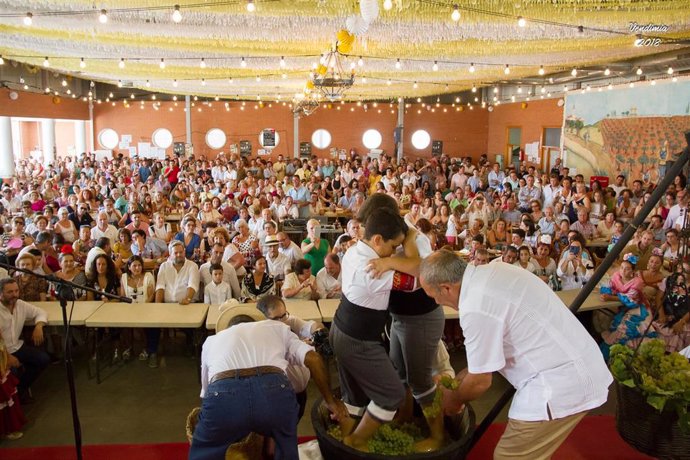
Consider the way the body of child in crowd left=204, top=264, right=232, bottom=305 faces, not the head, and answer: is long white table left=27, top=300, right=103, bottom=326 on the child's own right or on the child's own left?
on the child's own right

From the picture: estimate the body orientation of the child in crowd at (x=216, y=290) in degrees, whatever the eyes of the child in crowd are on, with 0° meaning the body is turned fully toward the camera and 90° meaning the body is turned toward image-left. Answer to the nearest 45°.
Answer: approximately 0°

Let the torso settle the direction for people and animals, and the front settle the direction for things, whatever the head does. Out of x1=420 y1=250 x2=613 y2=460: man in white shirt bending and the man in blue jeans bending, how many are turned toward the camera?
0

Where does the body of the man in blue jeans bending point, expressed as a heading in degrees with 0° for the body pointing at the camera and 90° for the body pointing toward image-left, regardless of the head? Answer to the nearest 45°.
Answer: approximately 180°

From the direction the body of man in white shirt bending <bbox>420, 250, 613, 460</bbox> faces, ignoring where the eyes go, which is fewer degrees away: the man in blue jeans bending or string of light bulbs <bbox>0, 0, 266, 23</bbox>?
the man in blue jeans bending

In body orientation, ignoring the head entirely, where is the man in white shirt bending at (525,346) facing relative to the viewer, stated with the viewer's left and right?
facing to the left of the viewer

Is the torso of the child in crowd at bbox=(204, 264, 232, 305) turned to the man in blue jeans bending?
yes

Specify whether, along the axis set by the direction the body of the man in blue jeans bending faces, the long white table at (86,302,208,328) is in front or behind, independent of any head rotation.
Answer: in front

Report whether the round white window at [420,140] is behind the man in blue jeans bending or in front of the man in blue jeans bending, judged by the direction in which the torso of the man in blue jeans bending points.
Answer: in front
